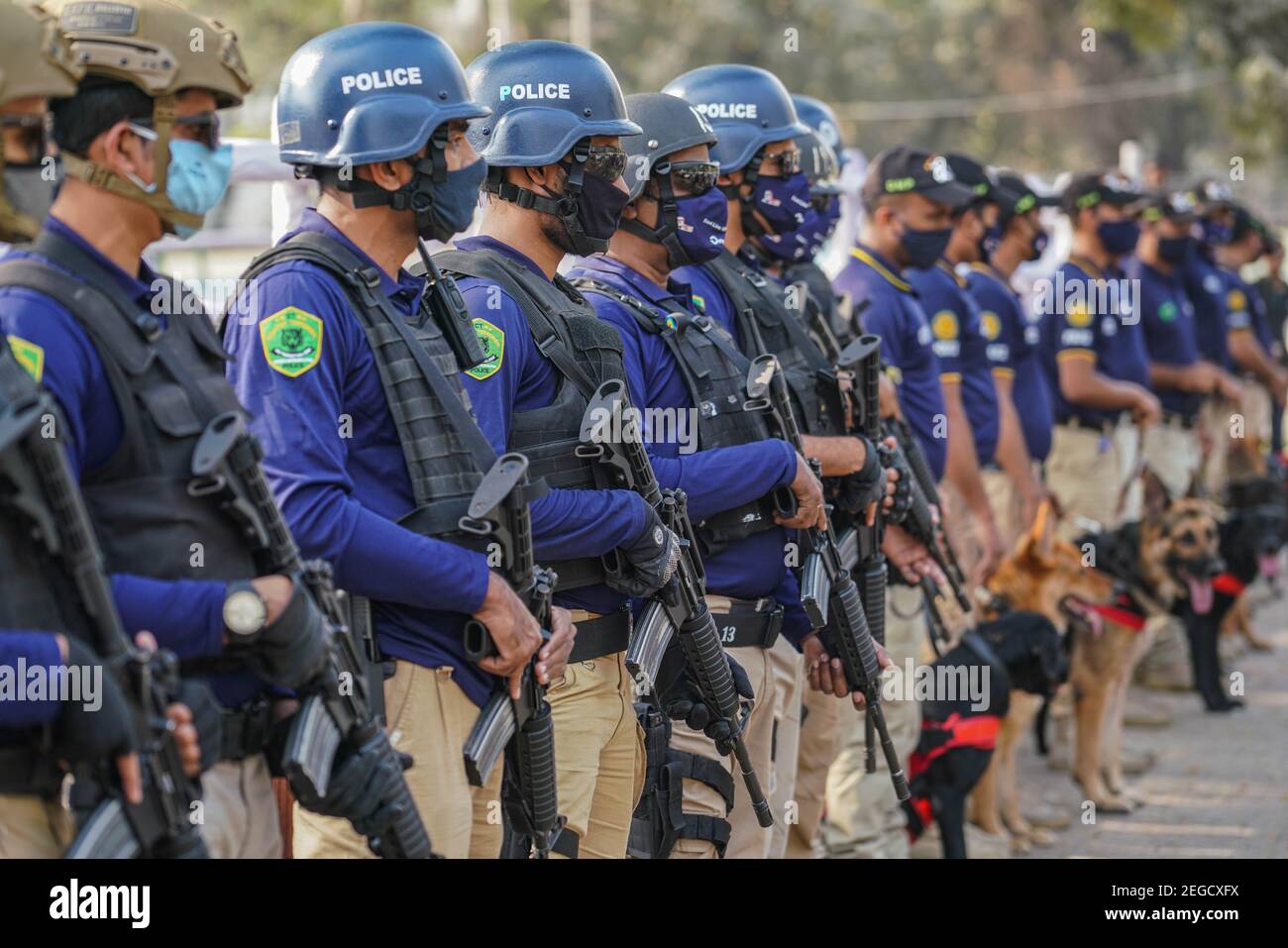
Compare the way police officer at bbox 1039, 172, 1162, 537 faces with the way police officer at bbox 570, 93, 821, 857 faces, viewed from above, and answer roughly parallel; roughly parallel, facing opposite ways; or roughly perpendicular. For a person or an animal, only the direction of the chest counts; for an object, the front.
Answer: roughly parallel

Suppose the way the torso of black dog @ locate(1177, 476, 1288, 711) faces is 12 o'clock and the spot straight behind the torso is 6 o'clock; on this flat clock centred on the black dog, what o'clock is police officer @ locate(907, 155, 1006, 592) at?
The police officer is roughly at 2 o'clock from the black dog.

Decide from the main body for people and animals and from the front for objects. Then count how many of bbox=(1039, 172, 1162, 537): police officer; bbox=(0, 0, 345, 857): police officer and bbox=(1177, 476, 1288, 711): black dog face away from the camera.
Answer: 0
